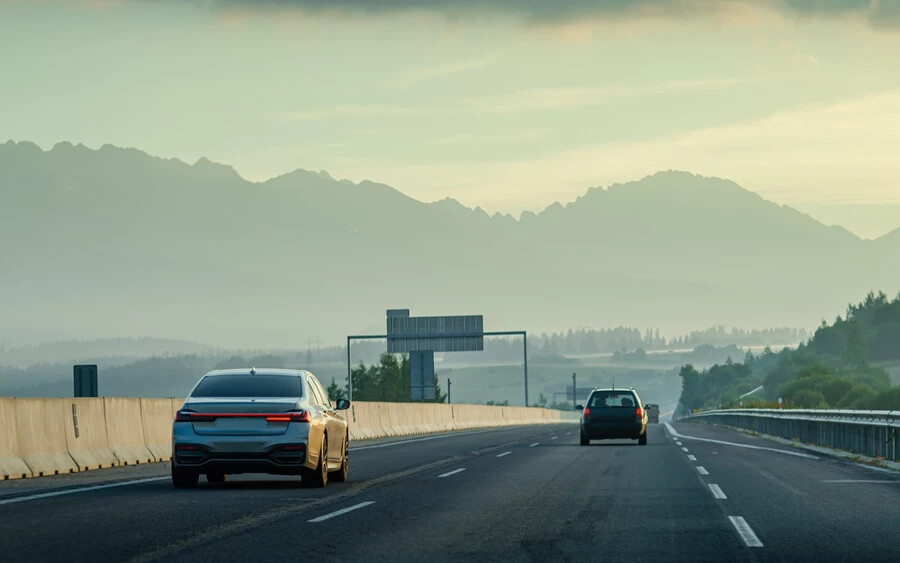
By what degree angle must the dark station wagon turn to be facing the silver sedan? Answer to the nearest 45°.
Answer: approximately 180°

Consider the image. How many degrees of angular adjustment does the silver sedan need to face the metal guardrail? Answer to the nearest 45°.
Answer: approximately 45° to its right

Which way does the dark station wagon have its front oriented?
away from the camera

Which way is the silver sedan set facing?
away from the camera

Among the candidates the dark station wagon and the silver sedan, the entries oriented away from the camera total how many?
2
